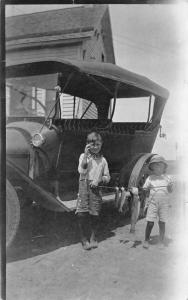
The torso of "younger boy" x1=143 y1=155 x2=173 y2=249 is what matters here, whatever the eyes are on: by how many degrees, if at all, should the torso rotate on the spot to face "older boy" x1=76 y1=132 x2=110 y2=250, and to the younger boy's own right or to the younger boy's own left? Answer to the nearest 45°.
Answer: approximately 90° to the younger boy's own right

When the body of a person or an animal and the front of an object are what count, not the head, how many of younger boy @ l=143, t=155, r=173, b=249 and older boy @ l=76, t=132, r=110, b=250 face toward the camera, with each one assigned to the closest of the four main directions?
2

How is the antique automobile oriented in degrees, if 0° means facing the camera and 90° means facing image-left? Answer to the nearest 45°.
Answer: approximately 45°

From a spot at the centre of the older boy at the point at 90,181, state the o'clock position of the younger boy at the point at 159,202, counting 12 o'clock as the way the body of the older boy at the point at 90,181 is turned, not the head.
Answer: the younger boy at the point at 159,202 is roughly at 9 o'clock from the older boy at the point at 90,181.

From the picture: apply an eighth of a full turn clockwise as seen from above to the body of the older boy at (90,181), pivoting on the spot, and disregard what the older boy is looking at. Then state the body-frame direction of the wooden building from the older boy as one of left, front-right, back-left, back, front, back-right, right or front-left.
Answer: back-right
